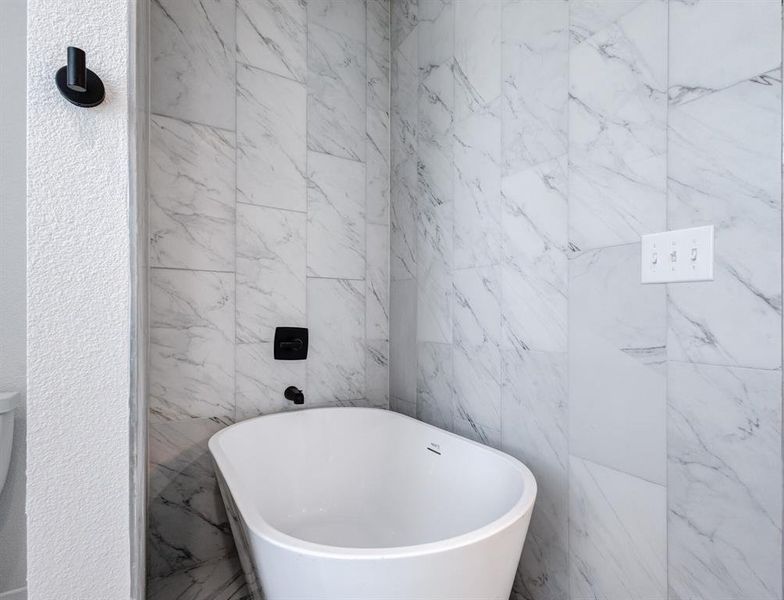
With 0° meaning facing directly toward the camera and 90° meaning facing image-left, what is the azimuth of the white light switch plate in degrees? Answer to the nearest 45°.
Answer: approximately 45°

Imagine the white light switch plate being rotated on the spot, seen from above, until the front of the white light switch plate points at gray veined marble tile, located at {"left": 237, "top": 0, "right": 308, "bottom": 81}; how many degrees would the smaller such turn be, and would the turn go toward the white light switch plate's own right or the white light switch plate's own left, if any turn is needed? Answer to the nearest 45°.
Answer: approximately 45° to the white light switch plate's own right

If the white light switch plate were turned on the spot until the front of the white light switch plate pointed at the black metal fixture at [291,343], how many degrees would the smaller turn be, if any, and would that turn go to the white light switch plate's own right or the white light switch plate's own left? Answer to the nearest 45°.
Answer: approximately 45° to the white light switch plate's own right
